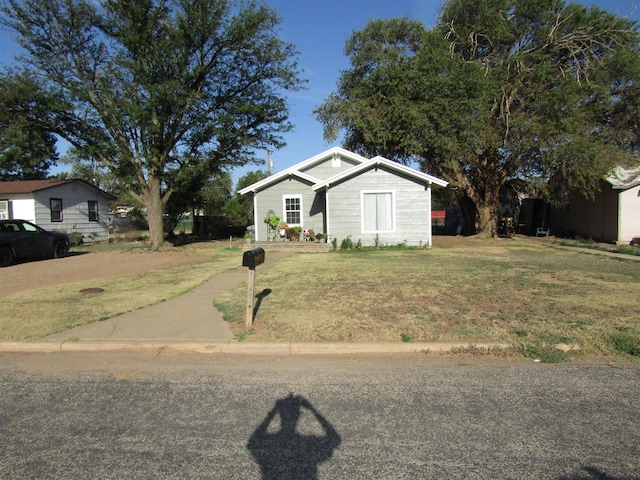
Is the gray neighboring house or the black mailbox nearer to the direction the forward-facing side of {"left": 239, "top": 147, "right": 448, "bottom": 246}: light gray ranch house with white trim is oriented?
the black mailbox

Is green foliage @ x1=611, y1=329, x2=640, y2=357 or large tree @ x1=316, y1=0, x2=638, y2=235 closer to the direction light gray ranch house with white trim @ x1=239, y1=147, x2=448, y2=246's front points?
the green foliage

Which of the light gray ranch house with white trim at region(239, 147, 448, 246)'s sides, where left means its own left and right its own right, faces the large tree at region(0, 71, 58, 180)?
right

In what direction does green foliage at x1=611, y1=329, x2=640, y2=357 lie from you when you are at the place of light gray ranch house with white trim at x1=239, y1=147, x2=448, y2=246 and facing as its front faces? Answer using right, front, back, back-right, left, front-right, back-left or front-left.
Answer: front

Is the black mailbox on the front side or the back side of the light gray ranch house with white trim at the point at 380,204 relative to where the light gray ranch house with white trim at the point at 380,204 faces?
on the front side

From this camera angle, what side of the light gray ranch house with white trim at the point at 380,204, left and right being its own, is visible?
front

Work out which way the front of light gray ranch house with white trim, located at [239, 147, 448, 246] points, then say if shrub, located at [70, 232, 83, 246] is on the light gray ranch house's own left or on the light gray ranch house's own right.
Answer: on the light gray ranch house's own right

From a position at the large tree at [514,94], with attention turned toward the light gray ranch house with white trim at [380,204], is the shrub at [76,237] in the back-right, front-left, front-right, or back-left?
front-right

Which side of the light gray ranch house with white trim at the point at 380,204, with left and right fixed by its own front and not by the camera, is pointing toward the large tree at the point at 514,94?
left

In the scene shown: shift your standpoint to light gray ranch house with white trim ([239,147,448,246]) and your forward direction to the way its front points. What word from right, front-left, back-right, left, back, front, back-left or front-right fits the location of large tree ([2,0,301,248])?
right

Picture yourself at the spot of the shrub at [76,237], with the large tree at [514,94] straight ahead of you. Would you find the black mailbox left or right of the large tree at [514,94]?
right

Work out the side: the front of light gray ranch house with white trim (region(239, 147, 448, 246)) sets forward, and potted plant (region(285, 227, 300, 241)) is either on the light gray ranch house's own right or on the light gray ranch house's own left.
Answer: on the light gray ranch house's own right

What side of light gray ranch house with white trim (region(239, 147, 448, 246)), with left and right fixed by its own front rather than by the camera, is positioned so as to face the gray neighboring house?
right

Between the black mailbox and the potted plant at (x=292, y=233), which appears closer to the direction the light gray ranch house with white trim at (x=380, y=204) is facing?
the black mailbox
